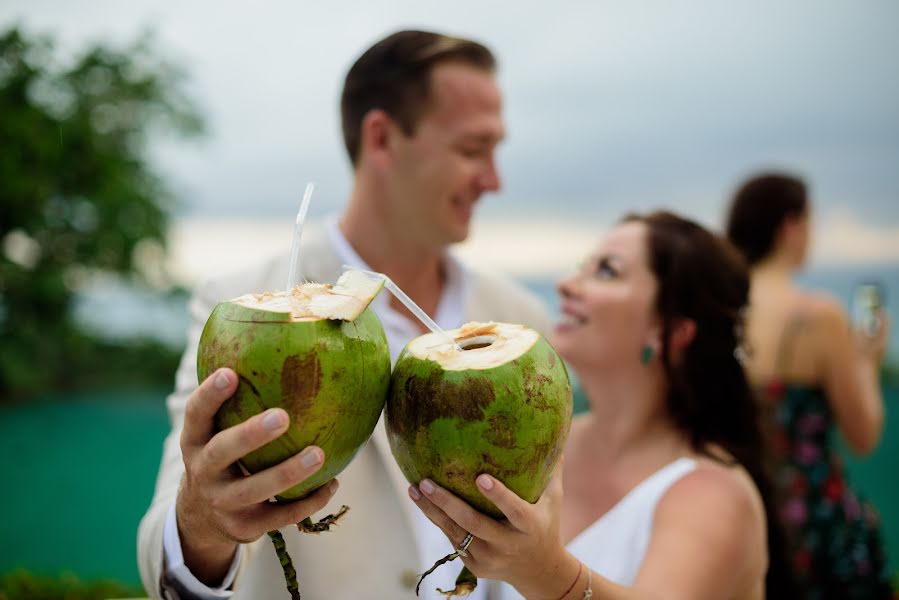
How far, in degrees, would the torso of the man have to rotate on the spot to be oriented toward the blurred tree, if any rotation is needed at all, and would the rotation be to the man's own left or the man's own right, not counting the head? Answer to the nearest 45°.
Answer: approximately 180°

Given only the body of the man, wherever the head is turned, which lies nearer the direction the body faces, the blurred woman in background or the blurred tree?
the blurred woman in background

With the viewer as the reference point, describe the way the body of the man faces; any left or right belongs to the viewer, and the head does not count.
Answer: facing the viewer and to the right of the viewer

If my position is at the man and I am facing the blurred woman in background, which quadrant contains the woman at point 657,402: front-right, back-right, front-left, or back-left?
front-right

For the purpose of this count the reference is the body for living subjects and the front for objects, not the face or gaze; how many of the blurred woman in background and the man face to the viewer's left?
0

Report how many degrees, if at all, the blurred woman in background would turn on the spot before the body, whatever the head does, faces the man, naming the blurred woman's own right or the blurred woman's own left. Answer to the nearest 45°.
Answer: approximately 180°

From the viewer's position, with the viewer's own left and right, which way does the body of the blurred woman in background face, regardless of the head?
facing away from the viewer and to the right of the viewer
